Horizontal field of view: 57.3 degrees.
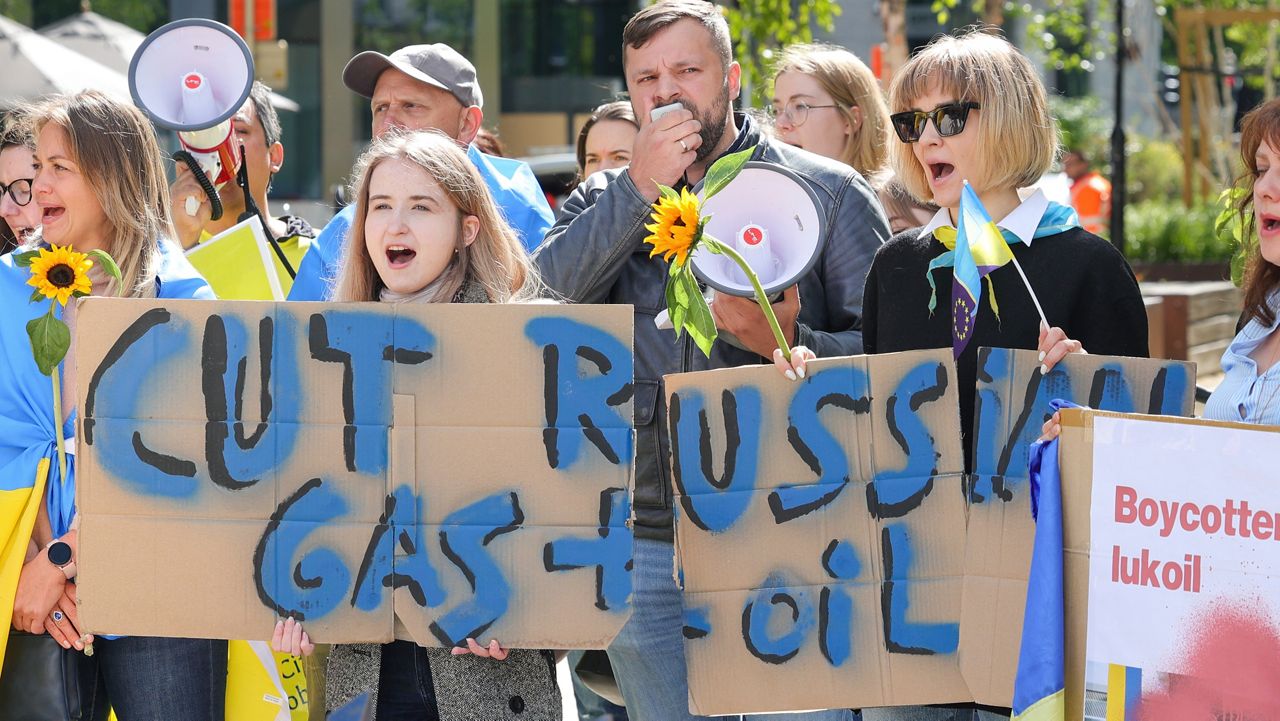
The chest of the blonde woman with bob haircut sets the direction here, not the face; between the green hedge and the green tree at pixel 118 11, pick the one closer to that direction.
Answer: the green tree

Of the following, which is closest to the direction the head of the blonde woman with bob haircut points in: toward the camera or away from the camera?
toward the camera

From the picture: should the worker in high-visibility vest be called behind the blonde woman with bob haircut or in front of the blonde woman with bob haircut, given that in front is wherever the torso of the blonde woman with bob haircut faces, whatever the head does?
behind

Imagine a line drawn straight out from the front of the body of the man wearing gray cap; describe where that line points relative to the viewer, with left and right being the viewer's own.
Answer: facing the viewer and to the left of the viewer

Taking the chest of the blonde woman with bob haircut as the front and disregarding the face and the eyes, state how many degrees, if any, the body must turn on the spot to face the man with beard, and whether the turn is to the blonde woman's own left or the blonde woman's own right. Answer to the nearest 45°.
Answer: approximately 45° to the blonde woman's own right

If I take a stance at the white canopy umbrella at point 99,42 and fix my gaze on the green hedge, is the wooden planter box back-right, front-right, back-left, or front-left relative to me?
front-right

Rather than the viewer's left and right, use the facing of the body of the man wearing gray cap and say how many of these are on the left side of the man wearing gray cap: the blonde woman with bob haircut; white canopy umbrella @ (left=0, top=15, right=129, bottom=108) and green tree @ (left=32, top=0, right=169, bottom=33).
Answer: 1

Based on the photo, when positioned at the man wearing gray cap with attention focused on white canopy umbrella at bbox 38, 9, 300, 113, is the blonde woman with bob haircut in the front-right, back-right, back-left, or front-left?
back-right

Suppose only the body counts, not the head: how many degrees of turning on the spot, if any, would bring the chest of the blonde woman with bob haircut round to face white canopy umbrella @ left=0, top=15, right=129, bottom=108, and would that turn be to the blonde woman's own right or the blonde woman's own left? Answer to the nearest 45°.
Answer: approximately 90° to the blonde woman's own right

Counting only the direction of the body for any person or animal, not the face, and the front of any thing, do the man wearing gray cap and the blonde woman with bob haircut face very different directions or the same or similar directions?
same or similar directions

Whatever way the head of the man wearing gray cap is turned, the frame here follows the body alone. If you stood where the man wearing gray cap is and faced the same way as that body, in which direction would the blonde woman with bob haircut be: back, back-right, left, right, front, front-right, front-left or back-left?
left

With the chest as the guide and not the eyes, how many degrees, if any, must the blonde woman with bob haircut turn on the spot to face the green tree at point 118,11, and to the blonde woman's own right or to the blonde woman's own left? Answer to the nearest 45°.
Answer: approximately 90° to the blonde woman's own right

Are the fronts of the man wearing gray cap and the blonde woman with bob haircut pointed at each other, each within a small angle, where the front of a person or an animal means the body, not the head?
no

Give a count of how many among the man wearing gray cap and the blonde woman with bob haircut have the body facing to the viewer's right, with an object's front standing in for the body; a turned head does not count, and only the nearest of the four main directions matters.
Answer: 0

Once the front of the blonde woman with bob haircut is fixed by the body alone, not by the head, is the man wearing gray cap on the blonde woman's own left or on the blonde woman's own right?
on the blonde woman's own right

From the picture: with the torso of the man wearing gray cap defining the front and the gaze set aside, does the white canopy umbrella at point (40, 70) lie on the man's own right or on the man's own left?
on the man's own right

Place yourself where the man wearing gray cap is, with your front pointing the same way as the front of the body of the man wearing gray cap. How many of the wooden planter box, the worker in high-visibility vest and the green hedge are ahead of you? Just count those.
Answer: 0
